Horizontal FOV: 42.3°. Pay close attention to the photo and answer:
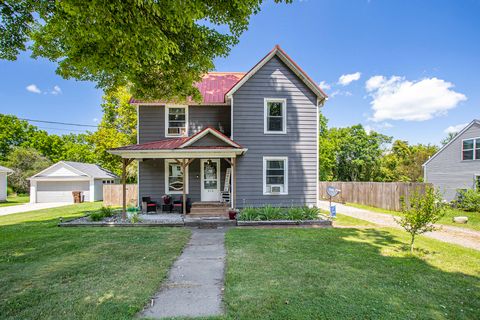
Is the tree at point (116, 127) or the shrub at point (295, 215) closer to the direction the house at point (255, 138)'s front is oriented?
the shrub

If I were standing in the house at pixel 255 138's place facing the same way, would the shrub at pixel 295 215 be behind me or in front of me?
in front

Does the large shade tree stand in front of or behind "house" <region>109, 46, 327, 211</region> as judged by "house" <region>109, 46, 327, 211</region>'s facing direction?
in front

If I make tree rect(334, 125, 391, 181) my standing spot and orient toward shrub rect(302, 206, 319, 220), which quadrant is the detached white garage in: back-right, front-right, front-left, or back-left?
front-right

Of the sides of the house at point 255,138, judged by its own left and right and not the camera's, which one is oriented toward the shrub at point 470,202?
left

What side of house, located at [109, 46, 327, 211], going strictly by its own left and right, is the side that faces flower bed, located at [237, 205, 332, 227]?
front

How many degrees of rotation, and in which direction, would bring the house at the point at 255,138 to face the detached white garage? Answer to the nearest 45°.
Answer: approximately 135° to its right

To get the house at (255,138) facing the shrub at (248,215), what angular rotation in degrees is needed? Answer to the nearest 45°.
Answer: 0° — it already faces it

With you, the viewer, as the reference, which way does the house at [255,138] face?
facing the viewer

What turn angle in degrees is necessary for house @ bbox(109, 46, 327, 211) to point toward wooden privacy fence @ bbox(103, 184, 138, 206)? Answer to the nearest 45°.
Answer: approximately 135° to its right

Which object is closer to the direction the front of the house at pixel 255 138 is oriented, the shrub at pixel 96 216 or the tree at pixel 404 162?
the shrub

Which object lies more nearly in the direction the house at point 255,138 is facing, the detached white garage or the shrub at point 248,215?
the shrub
